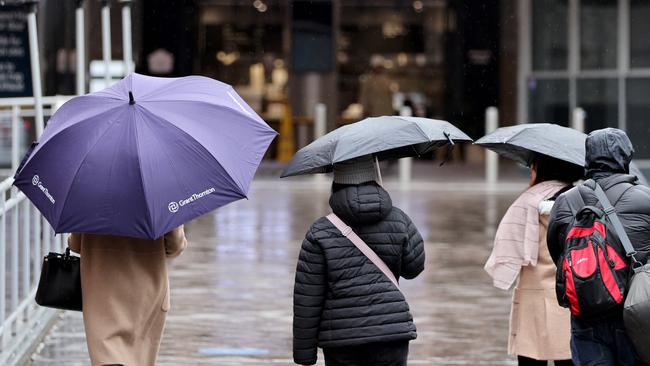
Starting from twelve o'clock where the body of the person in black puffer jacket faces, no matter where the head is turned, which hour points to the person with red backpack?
The person with red backpack is roughly at 3 o'clock from the person in black puffer jacket.

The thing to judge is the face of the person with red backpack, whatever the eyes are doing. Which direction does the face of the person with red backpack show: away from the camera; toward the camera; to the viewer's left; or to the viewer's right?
away from the camera

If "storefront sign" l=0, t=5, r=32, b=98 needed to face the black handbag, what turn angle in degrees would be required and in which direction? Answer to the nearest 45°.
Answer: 0° — it already faces it

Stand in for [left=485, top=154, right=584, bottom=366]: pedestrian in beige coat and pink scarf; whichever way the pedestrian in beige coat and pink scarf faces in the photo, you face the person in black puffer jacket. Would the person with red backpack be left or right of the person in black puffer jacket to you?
left

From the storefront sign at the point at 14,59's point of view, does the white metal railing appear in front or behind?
in front

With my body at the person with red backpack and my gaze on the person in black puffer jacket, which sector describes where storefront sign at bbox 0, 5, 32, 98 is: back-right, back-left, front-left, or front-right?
front-right

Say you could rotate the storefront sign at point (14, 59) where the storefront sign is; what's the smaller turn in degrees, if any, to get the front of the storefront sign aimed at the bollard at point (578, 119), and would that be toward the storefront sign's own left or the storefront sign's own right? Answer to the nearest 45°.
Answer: approximately 135° to the storefront sign's own left

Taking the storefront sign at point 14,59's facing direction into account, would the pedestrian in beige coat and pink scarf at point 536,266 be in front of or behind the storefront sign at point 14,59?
in front

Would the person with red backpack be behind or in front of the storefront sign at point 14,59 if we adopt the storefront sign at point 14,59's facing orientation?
in front

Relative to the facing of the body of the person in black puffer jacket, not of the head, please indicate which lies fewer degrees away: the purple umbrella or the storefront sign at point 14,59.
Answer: the storefront sign

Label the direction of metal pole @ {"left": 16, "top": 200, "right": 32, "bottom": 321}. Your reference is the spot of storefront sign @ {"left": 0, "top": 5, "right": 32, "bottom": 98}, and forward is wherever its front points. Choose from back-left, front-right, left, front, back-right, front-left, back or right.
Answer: front

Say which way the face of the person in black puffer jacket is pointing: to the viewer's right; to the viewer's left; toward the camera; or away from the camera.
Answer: away from the camera

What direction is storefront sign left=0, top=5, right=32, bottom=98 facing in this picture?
toward the camera

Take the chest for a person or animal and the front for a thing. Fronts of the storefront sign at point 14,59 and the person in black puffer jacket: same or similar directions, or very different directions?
very different directions

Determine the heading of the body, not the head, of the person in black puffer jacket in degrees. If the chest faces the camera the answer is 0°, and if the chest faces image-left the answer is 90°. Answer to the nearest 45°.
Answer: approximately 180°
